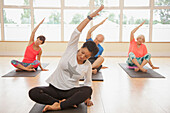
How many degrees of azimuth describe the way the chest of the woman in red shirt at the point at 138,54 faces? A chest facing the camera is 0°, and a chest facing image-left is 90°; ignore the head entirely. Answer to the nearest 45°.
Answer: approximately 0°

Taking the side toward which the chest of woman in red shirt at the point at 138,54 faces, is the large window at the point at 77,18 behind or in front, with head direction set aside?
behind

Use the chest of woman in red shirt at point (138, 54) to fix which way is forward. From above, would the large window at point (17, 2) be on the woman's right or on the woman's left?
on the woman's right

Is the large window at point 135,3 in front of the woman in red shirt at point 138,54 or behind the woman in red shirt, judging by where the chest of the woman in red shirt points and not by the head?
behind

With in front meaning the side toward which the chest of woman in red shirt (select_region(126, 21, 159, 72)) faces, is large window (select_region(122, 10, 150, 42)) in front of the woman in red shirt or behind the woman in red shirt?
behind

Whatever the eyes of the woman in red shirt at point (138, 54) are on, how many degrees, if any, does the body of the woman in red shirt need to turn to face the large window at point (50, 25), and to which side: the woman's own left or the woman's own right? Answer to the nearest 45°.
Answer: approximately 135° to the woman's own right
